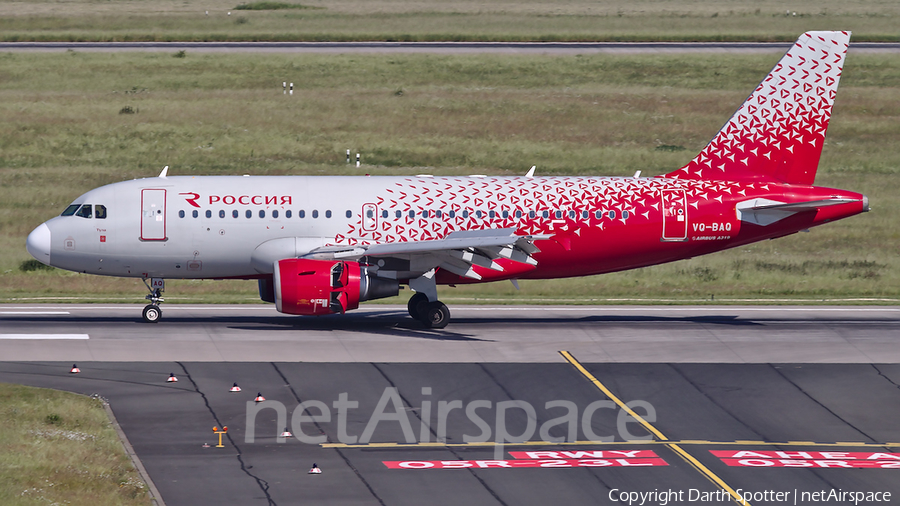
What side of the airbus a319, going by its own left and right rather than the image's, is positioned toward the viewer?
left
